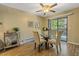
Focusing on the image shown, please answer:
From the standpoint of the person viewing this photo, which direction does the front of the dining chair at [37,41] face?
facing away from the viewer and to the right of the viewer

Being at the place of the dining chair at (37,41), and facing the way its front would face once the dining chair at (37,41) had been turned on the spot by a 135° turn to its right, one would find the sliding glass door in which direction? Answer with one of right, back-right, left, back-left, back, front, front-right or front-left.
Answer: back-left
